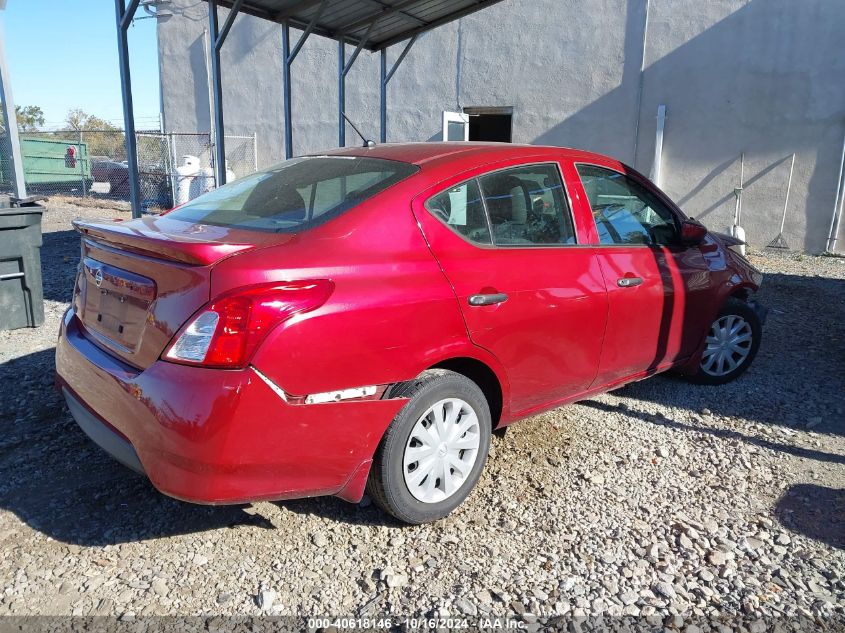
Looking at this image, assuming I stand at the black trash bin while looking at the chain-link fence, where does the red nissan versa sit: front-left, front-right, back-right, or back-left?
back-right

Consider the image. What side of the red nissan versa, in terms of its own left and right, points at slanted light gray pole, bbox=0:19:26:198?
left

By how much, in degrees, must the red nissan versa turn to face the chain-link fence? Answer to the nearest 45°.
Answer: approximately 90° to its left

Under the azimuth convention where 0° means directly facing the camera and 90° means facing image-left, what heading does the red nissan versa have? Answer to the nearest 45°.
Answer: approximately 225°

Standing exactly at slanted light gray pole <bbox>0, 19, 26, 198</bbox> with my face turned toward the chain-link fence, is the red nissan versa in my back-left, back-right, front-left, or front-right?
back-right

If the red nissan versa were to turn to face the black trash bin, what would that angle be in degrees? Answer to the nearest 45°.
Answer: approximately 90° to its left

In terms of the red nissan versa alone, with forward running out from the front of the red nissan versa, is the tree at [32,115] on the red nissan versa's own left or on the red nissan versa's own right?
on the red nissan versa's own left
